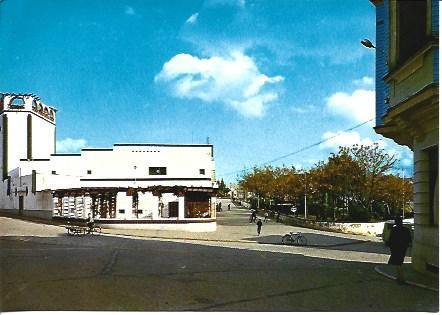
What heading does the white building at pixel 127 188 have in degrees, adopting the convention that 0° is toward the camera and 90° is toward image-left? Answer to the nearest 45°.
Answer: approximately 0°

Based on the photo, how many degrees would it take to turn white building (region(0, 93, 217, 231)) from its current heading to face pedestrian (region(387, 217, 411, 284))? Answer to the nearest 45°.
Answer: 0° — it already faces them

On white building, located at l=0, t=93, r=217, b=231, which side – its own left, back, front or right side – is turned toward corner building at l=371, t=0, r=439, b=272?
front
